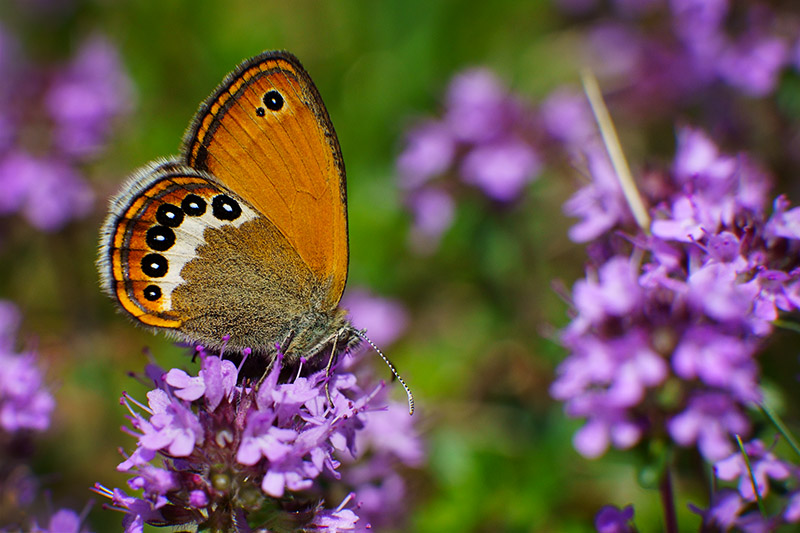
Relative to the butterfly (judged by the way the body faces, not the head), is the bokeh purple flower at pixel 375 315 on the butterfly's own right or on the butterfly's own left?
on the butterfly's own left

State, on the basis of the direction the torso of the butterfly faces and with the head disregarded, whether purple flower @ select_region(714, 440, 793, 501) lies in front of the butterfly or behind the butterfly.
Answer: in front

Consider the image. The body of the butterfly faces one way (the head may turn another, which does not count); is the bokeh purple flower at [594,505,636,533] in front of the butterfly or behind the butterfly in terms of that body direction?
in front

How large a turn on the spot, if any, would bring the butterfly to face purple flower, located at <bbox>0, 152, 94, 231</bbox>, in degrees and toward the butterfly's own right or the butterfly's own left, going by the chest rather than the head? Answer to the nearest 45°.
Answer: approximately 135° to the butterfly's own left

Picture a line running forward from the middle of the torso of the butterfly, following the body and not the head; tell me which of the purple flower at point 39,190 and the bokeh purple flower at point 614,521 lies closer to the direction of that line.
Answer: the bokeh purple flower

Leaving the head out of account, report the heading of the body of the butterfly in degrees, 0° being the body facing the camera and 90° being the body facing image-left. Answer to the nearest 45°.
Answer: approximately 270°

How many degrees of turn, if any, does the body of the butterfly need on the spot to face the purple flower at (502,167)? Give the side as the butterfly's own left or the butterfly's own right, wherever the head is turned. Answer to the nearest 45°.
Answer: approximately 45° to the butterfly's own left

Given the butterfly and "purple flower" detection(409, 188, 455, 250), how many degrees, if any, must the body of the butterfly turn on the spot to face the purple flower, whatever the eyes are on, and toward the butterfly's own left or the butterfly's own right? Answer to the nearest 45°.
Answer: approximately 45° to the butterfly's own left
